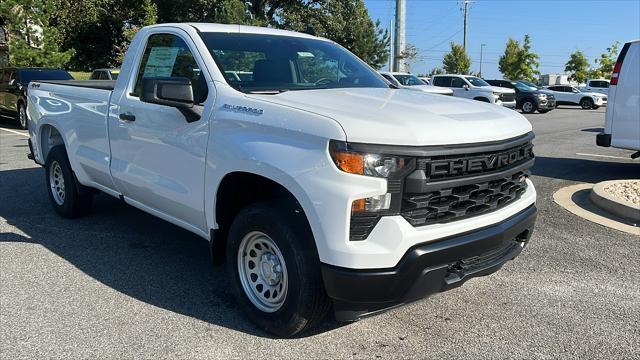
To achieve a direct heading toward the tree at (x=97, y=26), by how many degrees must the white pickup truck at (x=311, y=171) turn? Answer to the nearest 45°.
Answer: approximately 135° to its left

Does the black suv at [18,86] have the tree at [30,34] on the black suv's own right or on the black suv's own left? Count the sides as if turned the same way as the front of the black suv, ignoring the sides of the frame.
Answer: on the black suv's own left

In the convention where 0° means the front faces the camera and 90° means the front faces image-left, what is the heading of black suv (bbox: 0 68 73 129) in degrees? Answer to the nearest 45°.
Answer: approximately 315°

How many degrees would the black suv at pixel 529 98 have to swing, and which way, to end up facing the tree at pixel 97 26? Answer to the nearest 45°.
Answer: approximately 135° to its right

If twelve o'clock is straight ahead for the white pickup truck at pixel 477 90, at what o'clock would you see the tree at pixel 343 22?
The tree is roughly at 6 o'clock from the white pickup truck.

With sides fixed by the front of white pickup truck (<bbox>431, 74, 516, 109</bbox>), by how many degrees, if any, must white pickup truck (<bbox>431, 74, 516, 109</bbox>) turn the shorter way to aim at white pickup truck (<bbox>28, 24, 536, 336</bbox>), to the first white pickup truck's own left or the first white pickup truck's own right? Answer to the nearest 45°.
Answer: approximately 45° to the first white pickup truck's own right

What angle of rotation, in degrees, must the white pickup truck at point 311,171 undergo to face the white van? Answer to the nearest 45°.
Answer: approximately 90° to its left

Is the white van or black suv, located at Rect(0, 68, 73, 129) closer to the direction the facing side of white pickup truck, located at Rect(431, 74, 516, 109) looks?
the white van

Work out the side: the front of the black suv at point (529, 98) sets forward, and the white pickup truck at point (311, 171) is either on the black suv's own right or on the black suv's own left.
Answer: on the black suv's own right

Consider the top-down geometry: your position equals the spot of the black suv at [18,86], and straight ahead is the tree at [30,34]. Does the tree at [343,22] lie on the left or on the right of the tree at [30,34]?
right
